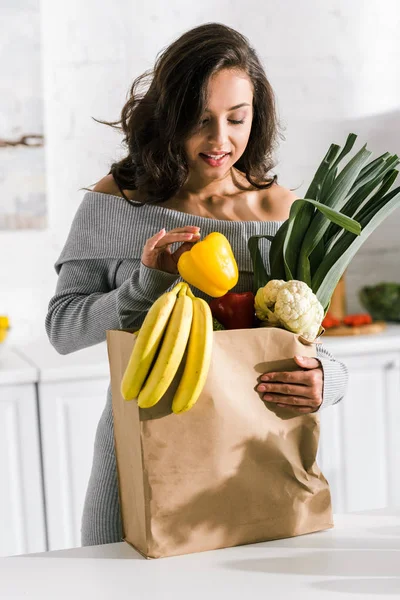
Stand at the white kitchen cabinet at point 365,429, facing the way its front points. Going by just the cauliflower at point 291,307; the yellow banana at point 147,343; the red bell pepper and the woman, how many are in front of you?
4

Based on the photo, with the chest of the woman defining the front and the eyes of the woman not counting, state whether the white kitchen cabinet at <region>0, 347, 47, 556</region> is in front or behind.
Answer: behind

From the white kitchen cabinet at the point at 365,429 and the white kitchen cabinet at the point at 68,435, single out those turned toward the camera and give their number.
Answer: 2

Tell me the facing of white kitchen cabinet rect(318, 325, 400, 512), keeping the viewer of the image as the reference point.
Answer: facing the viewer

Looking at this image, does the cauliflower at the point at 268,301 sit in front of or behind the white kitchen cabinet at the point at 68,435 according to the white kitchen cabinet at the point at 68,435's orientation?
in front

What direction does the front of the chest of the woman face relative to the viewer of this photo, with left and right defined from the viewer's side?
facing the viewer and to the right of the viewer

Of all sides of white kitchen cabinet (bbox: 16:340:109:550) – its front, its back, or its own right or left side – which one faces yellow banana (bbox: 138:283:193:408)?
front

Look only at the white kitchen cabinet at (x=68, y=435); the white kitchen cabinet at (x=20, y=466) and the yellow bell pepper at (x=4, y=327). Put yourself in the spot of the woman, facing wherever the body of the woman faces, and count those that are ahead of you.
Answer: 0

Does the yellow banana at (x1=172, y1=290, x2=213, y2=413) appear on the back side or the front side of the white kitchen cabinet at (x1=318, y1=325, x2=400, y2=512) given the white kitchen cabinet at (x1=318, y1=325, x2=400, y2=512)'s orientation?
on the front side

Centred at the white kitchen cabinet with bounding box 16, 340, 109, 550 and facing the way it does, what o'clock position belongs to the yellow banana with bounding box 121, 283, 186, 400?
The yellow banana is roughly at 12 o'clock from the white kitchen cabinet.

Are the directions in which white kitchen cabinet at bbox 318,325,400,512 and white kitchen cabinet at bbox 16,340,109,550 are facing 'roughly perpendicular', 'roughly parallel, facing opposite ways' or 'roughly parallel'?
roughly parallel
